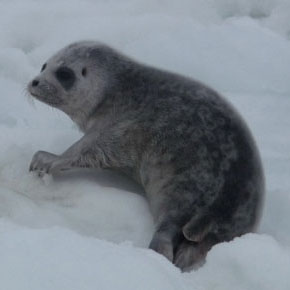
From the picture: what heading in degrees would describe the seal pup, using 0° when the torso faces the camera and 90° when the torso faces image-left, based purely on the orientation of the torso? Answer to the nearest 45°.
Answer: approximately 90°
